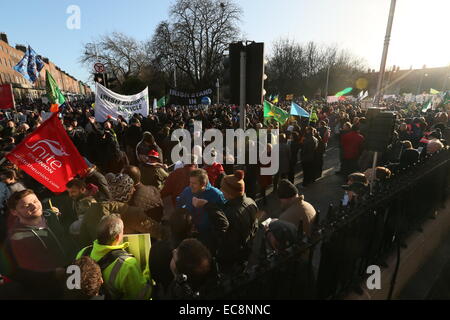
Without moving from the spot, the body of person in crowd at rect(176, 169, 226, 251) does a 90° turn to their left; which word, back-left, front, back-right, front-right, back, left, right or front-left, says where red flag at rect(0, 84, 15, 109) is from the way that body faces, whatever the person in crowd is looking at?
back

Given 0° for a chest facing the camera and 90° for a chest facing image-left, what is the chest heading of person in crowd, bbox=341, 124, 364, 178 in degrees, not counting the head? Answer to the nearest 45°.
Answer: approximately 180°

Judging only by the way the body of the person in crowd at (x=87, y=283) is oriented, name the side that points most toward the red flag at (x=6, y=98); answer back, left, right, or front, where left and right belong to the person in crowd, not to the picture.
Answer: front

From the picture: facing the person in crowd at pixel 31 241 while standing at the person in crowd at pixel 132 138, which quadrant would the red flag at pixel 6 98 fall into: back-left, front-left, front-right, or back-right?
back-right

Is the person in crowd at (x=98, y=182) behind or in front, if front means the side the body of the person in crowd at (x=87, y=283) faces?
in front

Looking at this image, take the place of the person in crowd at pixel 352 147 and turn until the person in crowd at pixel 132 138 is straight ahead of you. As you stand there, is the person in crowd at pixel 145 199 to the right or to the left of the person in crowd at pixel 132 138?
left

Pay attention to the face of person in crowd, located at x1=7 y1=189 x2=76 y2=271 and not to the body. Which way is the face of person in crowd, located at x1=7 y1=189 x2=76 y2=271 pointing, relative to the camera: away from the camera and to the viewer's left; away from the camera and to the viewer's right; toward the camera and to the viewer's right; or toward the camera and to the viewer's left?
toward the camera and to the viewer's right

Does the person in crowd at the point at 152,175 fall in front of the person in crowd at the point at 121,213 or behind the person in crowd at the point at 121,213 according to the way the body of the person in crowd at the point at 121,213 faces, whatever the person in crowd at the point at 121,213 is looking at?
in front

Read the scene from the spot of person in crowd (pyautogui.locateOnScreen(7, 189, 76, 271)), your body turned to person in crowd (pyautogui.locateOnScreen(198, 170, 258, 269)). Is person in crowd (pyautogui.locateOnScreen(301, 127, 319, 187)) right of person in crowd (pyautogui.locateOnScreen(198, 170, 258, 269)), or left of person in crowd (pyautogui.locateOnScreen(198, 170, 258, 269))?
left

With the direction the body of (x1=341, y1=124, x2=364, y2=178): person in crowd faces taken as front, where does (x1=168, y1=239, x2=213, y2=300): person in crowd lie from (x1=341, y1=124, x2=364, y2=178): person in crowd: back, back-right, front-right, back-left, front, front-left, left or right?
back

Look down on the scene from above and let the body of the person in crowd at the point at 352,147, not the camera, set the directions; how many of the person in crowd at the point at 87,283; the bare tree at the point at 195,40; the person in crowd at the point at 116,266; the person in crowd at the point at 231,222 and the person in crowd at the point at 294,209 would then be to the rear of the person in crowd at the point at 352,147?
4

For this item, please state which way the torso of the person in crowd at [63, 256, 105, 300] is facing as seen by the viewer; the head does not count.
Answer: away from the camera
